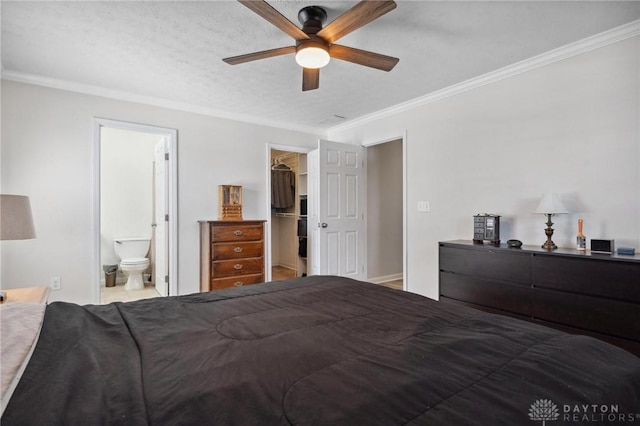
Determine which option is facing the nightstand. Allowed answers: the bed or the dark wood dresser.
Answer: the dark wood dresser

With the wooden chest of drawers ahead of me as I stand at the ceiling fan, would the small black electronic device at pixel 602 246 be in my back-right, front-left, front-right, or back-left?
back-right

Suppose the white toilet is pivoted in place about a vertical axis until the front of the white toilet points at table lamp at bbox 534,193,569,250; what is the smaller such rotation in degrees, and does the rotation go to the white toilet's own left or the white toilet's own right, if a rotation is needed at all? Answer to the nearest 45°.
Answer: approximately 45° to the white toilet's own left

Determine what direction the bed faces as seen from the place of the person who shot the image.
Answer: facing away from the viewer and to the right of the viewer

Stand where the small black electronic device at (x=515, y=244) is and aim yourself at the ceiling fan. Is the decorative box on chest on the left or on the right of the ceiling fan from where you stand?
right

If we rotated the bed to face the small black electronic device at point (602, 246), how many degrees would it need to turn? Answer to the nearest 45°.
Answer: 0° — it already faces it

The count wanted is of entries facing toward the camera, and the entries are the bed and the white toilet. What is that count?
1

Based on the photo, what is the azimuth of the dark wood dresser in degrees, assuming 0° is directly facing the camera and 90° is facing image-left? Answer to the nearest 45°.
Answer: approximately 45°

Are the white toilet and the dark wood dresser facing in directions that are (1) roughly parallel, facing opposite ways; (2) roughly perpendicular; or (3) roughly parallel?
roughly perpendicular

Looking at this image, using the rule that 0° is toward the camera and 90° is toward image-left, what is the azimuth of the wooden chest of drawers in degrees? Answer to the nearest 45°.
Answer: approximately 315°

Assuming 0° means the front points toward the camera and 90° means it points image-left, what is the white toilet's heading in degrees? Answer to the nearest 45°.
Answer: approximately 0°
